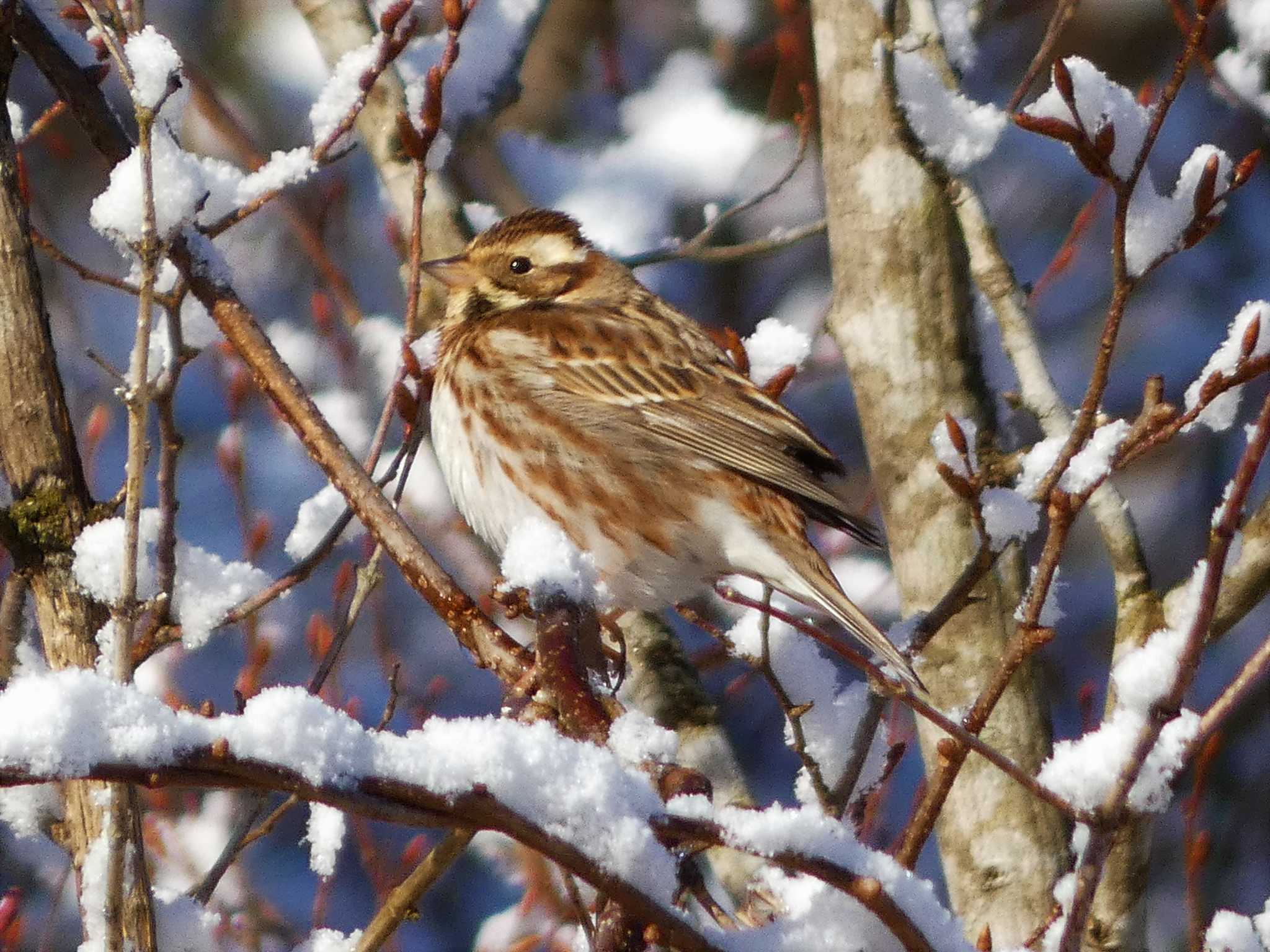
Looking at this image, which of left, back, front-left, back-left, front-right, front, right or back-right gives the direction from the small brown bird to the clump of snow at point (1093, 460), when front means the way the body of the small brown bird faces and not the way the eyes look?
back-left

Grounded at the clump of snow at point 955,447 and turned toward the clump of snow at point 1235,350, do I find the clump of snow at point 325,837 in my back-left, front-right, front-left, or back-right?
back-right

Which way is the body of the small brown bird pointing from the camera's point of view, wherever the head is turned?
to the viewer's left

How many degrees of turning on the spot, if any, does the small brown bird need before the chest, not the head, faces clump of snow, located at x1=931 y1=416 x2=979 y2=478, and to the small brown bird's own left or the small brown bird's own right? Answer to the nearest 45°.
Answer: approximately 135° to the small brown bird's own left
